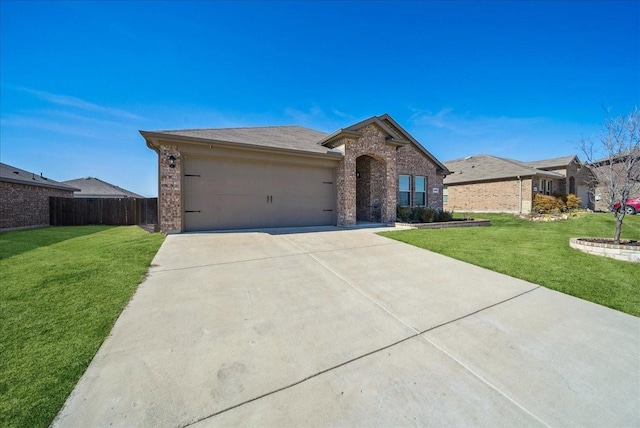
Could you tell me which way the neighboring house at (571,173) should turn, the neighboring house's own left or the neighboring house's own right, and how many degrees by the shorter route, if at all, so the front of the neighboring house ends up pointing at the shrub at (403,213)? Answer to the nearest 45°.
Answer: approximately 45° to the neighboring house's own right

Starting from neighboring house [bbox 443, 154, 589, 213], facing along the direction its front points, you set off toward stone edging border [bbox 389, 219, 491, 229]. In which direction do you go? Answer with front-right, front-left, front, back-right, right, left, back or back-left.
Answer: front-right

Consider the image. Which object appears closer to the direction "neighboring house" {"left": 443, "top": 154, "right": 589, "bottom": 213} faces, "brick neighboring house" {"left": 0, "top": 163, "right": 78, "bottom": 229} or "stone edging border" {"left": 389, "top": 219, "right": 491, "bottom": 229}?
the stone edging border

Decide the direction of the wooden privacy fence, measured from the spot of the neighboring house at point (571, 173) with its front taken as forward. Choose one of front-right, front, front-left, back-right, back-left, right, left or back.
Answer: right

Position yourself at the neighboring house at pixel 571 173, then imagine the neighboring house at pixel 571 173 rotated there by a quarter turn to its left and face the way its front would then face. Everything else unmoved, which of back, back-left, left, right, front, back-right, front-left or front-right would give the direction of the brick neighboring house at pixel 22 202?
back

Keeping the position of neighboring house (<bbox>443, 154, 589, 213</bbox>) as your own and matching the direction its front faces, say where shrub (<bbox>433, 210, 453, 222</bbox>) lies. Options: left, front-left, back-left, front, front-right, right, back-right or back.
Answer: front-right

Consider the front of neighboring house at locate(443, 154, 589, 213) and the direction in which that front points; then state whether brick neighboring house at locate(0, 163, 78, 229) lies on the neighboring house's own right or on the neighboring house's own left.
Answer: on the neighboring house's own right

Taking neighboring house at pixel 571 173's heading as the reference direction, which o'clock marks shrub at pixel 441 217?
The shrub is roughly at 2 o'clock from the neighboring house.

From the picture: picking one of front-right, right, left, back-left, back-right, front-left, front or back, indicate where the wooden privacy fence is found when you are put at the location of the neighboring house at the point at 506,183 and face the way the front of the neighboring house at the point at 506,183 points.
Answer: right

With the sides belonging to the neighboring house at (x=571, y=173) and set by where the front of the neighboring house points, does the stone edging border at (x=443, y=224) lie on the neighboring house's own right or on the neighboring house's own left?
on the neighboring house's own right
